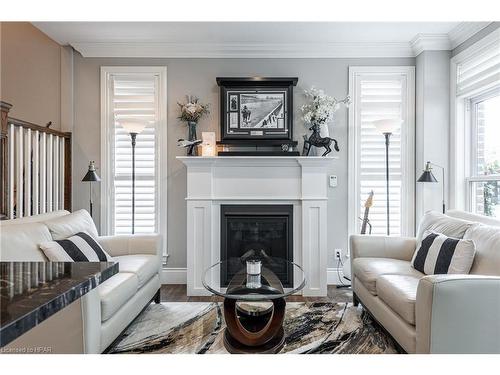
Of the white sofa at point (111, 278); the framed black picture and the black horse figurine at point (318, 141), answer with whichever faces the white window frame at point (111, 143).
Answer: the black horse figurine

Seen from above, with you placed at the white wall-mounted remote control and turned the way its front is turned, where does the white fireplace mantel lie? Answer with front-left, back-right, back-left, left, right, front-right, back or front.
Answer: front-right

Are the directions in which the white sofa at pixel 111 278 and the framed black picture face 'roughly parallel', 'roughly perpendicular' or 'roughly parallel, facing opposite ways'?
roughly perpendicular

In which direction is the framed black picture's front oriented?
toward the camera

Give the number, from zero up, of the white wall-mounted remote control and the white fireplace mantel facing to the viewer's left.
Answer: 0

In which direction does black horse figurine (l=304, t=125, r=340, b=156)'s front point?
to the viewer's left

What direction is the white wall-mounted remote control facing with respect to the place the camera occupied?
facing the viewer

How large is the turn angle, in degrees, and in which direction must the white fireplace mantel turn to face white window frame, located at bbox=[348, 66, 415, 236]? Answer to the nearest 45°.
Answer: approximately 90° to its left

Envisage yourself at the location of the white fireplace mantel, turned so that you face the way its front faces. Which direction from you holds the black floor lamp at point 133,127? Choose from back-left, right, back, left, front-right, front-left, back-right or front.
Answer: right

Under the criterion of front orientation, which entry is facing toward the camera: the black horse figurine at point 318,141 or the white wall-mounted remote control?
the white wall-mounted remote control

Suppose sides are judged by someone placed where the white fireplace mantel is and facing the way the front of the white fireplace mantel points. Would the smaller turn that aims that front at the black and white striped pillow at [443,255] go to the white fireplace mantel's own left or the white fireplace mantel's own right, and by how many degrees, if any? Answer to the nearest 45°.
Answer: approximately 45° to the white fireplace mantel's own left

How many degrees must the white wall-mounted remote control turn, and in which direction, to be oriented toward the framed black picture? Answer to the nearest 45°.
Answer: approximately 90° to its right

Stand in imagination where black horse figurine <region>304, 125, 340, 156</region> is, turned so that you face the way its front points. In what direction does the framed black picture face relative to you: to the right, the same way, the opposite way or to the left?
to the left

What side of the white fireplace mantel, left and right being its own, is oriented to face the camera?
front

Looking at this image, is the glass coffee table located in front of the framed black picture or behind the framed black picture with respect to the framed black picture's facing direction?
in front

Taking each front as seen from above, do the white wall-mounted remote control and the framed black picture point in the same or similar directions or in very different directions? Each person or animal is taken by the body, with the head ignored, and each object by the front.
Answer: same or similar directions

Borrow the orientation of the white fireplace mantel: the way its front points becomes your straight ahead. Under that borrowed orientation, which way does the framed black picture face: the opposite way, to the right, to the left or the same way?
the same way

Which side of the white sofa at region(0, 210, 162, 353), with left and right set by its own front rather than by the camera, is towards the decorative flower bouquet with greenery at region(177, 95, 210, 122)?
left

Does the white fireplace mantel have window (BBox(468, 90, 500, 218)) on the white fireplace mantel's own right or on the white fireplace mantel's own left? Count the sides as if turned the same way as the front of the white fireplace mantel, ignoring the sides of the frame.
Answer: on the white fireplace mantel's own left

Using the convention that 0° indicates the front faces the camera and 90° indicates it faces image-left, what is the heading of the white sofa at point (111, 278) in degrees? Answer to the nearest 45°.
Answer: approximately 315°
